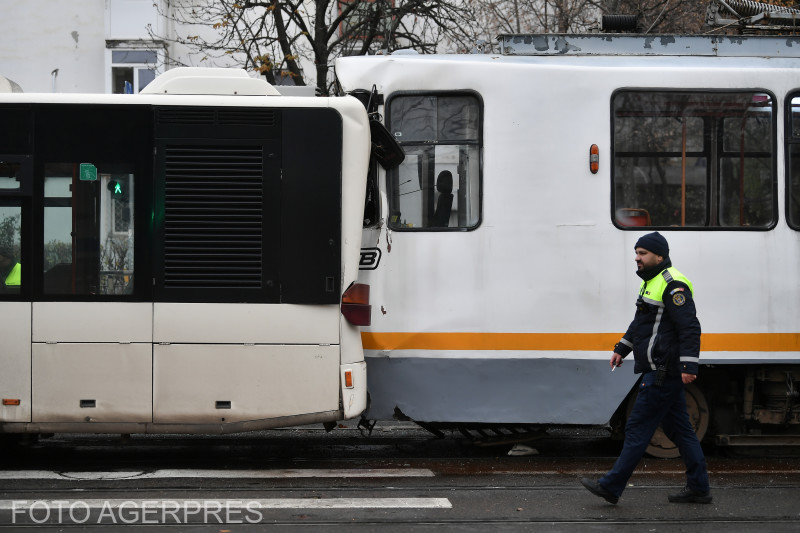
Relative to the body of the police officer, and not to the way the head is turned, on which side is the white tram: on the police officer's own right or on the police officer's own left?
on the police officer's own right

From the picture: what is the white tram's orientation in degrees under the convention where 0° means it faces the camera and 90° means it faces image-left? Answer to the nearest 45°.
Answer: approximately 90°

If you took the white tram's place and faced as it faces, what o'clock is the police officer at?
The police officer is roughly at 8 o'clock from the white tram.

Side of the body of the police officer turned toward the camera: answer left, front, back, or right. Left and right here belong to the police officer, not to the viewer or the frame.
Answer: left

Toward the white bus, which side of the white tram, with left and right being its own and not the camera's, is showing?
front

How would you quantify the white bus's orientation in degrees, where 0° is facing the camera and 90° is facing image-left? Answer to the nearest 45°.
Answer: approximately 90°

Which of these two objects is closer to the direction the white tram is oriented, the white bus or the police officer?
the white bus

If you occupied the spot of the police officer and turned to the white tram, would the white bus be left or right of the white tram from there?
left

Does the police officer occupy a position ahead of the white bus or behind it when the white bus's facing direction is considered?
behind
